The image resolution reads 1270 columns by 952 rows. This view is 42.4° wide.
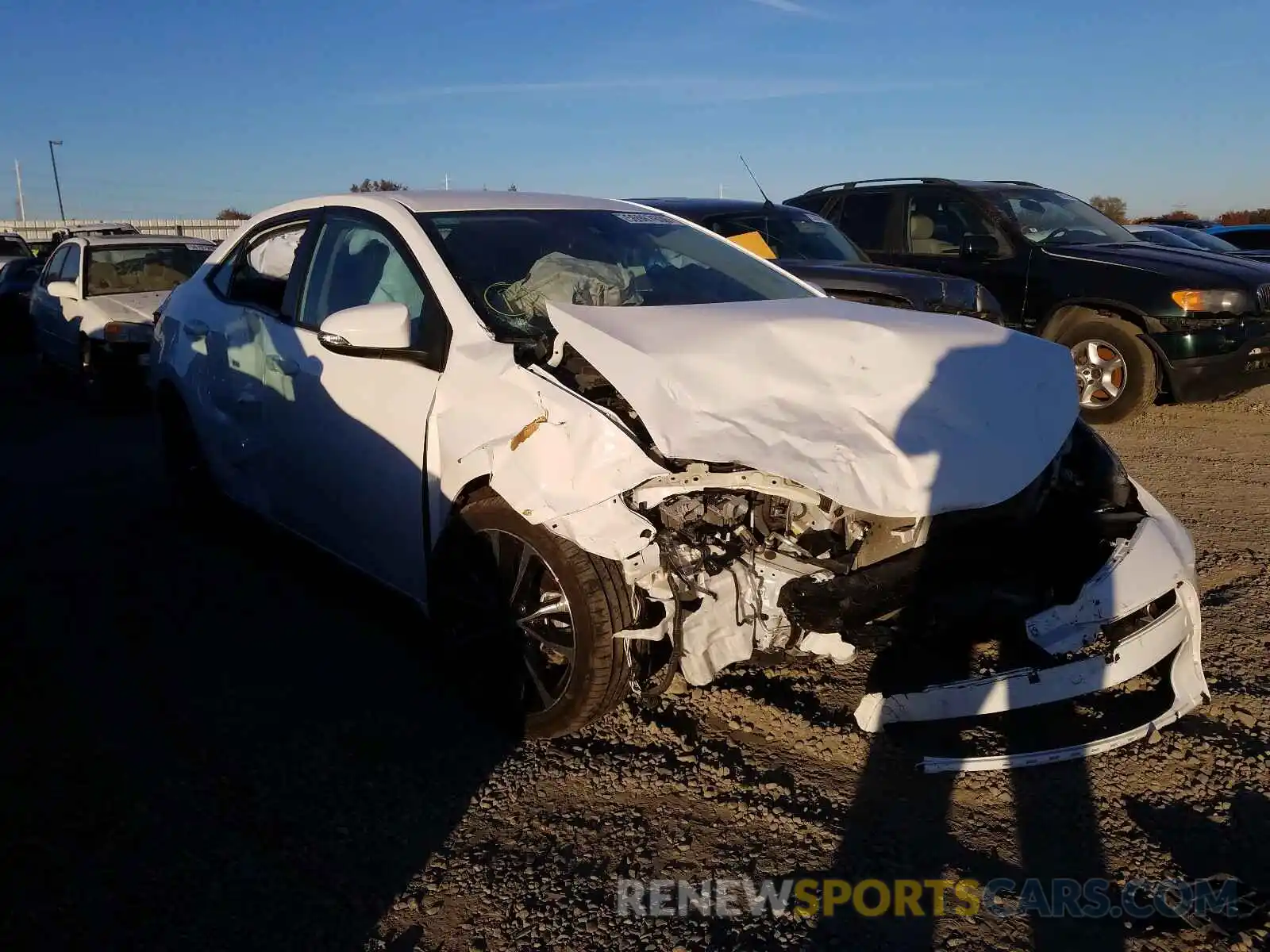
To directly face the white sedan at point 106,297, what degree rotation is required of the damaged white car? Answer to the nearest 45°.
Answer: approximately 180°

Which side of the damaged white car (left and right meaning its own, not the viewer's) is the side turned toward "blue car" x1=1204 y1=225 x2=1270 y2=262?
left

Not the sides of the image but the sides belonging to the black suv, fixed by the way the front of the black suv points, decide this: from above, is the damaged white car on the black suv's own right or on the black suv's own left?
on the black suv's own right

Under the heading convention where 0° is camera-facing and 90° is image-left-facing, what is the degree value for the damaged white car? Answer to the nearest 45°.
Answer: approximately 315°

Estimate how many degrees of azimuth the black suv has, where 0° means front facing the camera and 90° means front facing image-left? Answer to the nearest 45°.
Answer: approximately 315°

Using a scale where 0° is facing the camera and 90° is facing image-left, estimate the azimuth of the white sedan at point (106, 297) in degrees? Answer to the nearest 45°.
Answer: approximately 315°
